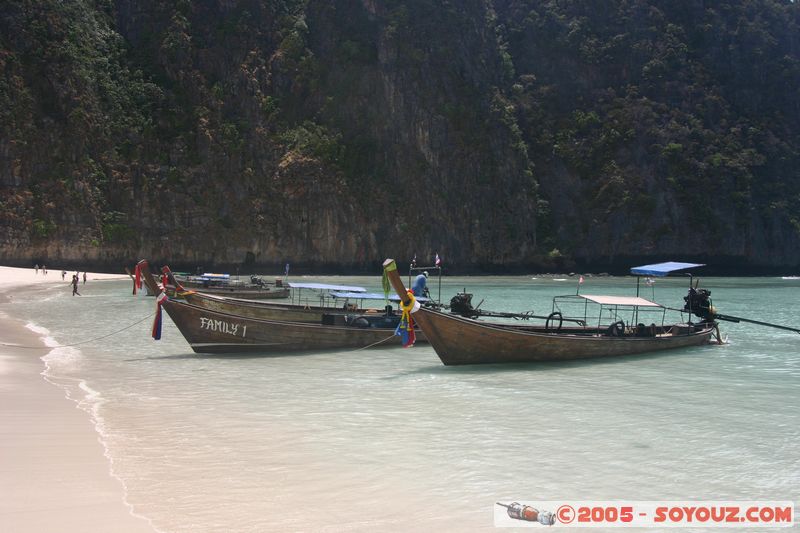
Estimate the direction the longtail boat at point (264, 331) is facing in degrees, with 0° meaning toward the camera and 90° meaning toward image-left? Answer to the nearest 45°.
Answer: approximately 90°

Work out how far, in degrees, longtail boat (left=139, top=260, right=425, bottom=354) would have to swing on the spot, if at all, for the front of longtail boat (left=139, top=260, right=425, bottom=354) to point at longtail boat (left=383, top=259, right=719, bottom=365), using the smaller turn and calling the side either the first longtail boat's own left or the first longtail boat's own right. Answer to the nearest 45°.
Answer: approximately 135° to the first longtail boat's own left
